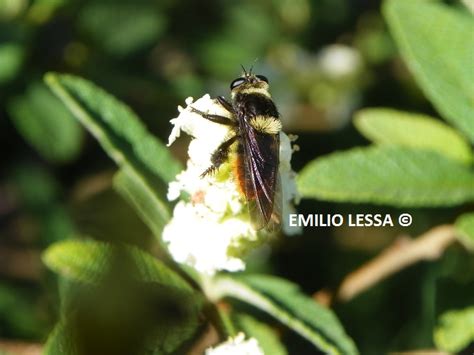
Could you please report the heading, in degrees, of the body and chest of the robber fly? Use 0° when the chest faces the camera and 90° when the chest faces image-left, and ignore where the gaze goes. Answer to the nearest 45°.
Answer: approximately 180°

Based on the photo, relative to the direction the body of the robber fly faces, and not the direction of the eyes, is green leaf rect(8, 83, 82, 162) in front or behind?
in front
